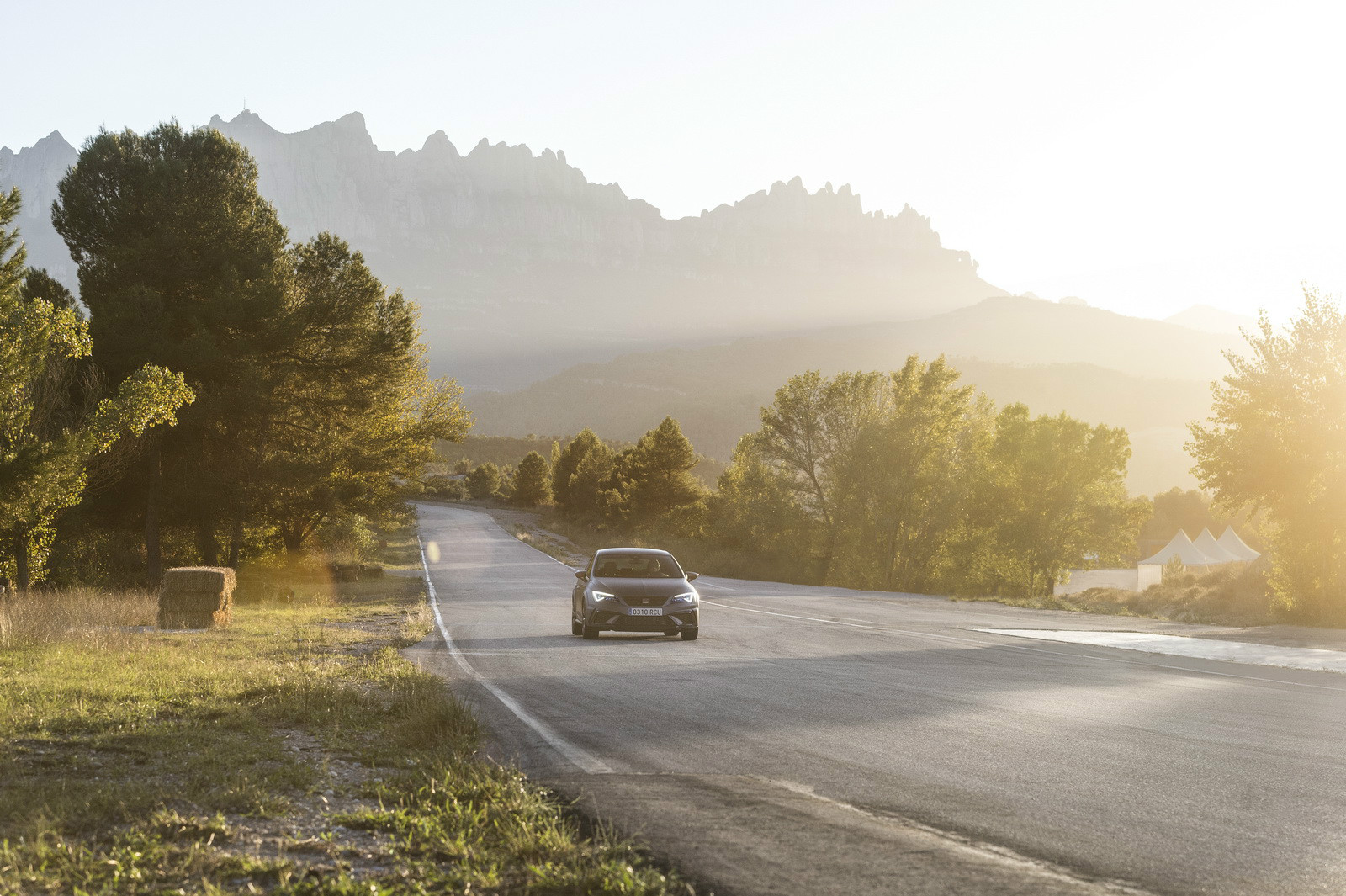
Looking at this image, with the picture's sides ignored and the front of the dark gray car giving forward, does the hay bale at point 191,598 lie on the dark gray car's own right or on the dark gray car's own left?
on the dark gray car's own right

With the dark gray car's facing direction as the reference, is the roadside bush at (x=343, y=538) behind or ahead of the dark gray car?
behind

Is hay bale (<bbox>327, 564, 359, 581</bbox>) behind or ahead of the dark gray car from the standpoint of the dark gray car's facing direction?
behind

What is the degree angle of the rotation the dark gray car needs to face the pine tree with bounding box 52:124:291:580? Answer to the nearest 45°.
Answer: approximately 135° to its right

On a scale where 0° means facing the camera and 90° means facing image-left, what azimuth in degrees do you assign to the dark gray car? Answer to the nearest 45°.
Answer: approximately 0°

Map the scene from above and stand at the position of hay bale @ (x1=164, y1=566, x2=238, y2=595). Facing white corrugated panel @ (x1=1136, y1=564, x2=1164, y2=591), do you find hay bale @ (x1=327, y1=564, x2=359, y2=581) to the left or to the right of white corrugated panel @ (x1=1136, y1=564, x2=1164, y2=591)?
left

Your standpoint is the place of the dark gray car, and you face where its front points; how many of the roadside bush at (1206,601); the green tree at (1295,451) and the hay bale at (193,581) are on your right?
1

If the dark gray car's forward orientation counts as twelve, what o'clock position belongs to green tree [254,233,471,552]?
The green tree is roughly at 5 o'clock from the dark gray car.

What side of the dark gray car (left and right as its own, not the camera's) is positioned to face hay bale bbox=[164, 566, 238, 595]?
right
